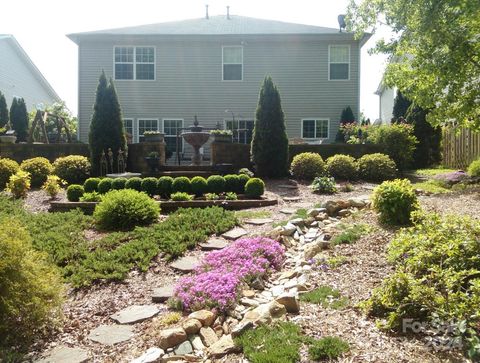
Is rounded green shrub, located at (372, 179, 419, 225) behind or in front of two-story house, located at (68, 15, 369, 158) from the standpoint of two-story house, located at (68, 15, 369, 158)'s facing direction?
behind

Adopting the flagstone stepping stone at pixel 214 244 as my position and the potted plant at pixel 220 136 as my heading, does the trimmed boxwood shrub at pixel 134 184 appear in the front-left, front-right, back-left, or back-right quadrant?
front-left

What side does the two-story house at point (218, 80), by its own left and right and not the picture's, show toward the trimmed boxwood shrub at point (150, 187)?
back

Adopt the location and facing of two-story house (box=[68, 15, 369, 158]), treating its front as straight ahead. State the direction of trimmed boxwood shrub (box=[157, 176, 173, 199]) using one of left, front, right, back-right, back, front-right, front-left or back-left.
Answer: back

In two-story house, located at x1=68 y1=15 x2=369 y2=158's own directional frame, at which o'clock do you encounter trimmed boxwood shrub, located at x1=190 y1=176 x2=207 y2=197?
The trimmed boxwood shrub is roughly at 6 o'clock from the two-story house.

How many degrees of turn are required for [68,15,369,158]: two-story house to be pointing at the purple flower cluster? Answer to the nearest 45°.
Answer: approximately 180°

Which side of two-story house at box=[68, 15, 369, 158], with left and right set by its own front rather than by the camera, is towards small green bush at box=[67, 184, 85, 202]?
back

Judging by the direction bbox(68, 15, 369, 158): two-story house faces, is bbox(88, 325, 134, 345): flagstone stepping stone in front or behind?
behind

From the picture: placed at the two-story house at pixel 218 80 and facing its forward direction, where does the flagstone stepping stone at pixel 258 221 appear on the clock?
The flagstone stepping stone is roughly at 6 o'clock from the two-story house.

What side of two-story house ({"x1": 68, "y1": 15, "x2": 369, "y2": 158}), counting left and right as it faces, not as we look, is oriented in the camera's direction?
back

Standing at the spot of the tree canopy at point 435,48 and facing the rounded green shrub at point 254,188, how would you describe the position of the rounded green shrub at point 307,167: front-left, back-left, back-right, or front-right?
front-right

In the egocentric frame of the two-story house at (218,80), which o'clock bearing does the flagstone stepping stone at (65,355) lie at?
The flagstone stepping stone is roughly at 6 o'clock from the two-story house.

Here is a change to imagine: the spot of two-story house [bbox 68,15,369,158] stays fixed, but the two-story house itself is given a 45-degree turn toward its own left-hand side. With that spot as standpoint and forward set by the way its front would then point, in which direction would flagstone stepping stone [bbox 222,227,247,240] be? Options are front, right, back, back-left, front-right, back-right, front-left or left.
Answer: back-left

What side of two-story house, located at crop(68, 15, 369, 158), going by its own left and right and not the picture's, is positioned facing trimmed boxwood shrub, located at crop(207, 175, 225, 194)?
back

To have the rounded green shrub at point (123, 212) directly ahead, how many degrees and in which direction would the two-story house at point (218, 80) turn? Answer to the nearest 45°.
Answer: approximately 180°

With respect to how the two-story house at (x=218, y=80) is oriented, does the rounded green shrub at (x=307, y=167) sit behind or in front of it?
behind
